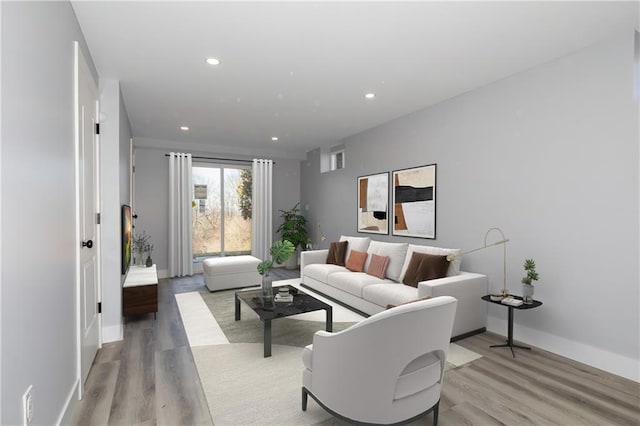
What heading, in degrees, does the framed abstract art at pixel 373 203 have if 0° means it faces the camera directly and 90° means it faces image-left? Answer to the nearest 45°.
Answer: approximately 45°

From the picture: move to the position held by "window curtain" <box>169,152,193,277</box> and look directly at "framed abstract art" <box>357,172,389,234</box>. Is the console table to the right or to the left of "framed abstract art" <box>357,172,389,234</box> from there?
right

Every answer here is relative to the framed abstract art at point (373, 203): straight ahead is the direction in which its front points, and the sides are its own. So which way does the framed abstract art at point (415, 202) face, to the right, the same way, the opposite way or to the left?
the same way

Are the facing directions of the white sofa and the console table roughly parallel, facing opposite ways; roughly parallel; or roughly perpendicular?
roughly parallel, facing opposite ways

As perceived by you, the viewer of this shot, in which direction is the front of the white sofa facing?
facing the viewer and to the left of the viewer

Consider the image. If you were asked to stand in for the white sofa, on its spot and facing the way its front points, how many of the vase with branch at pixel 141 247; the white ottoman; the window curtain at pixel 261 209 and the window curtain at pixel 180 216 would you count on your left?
0

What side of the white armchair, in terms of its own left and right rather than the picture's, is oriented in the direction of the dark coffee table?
front

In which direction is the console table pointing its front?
to the viewer's right

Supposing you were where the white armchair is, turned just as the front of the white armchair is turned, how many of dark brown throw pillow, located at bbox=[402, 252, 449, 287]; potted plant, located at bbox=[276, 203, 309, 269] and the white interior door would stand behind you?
0

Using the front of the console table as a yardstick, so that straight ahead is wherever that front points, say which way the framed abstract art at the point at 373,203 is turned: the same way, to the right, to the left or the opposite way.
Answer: the opposite way

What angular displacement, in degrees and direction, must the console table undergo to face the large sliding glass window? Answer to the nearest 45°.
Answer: approximately 45° to its left

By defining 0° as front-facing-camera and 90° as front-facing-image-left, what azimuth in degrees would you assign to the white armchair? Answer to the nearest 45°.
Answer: approximately 135°

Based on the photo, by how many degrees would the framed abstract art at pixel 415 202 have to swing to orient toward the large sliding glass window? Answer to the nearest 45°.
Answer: approximately 45° to its right

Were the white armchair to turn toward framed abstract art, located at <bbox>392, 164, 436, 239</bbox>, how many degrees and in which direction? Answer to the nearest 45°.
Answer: approximately 45° to its right

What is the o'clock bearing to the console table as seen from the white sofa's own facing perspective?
The console table is roughly at 1 o'clock from the white sofa.

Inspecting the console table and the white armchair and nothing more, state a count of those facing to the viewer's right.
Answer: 1

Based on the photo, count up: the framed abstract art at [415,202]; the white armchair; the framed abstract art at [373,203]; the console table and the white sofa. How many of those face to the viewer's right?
1

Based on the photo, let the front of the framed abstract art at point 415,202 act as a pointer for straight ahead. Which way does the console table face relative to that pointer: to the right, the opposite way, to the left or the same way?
the opposite way

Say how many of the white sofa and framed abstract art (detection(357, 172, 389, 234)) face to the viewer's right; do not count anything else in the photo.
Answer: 0

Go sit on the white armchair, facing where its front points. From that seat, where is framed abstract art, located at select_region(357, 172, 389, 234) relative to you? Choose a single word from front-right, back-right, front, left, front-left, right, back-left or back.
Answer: front-right

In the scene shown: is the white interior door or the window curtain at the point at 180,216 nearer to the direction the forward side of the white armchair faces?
the window curtain

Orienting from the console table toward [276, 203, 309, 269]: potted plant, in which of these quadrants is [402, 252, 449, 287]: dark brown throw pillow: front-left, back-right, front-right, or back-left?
front-right
